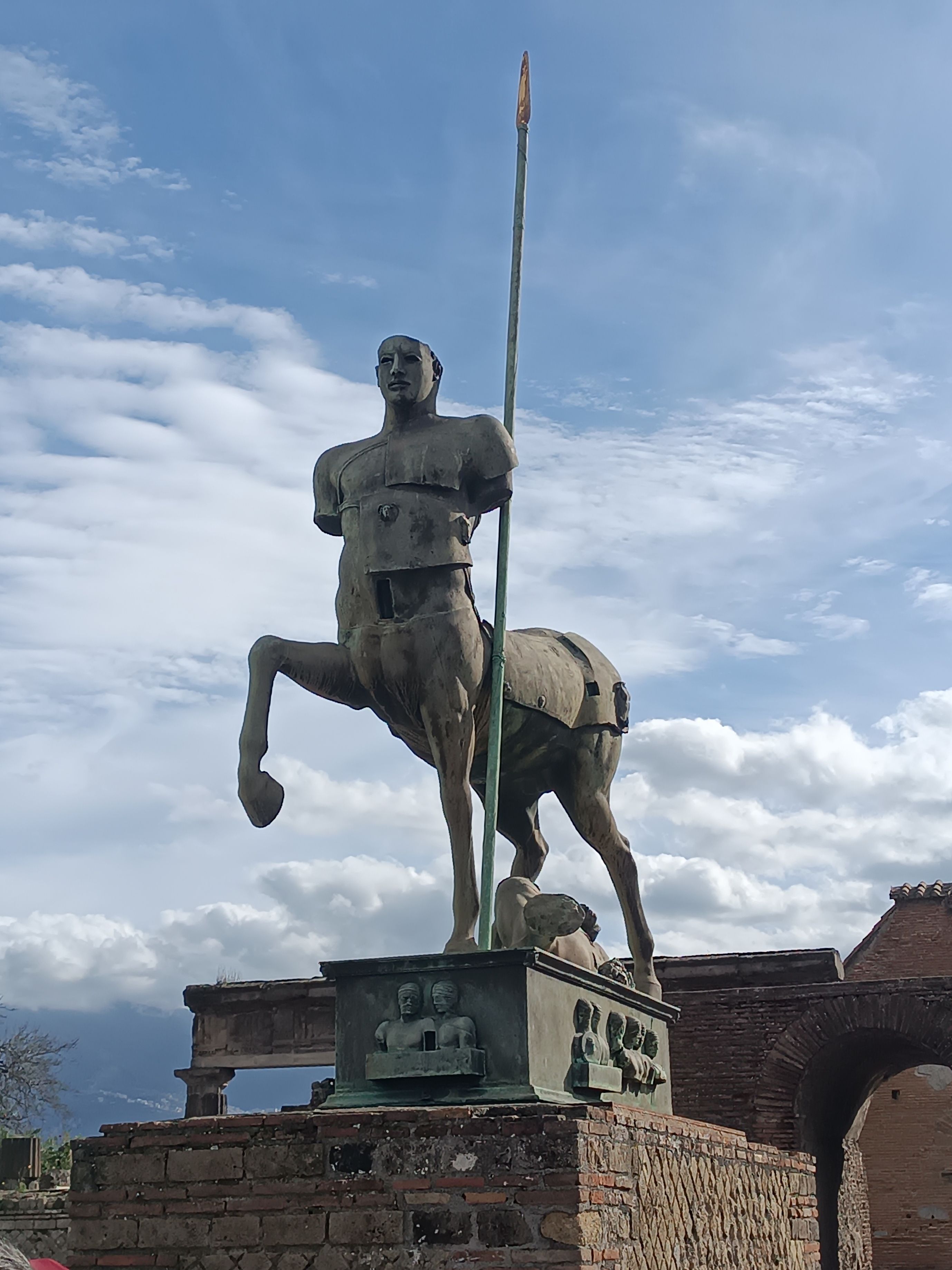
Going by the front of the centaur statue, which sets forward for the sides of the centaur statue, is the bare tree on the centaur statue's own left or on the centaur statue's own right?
on the centaur statue's own right

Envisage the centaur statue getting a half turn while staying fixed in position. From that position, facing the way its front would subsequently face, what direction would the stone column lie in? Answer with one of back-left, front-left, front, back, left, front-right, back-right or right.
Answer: front-left

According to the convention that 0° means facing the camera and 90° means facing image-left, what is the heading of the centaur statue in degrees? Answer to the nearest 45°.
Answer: approximately 45°
